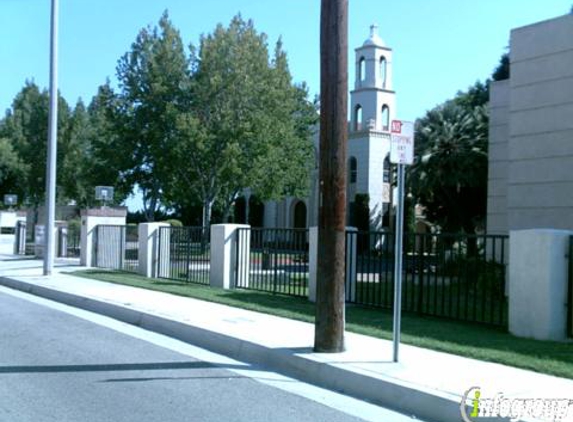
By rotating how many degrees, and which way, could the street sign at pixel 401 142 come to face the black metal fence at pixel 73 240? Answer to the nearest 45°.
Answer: approximately 135° to its right

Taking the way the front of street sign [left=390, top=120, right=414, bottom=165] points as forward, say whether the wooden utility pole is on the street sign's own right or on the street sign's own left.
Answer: on the street sign's own right

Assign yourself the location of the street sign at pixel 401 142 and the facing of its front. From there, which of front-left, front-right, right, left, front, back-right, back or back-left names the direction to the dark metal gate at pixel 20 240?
back-right

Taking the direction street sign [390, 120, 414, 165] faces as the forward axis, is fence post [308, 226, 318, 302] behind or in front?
behind

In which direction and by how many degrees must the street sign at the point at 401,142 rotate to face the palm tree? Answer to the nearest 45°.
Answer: approximately 180°

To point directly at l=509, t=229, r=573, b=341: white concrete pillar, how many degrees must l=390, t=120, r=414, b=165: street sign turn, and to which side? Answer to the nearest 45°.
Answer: approximately 135° to its left

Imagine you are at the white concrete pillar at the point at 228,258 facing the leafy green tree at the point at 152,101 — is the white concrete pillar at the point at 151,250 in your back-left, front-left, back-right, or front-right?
front-left

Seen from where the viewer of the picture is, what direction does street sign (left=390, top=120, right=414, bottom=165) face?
facing the viewer

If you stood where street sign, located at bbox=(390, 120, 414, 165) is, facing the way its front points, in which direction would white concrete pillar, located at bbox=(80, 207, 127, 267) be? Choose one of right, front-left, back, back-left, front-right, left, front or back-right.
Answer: back-right

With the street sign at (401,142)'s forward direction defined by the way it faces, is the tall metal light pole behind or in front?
behind

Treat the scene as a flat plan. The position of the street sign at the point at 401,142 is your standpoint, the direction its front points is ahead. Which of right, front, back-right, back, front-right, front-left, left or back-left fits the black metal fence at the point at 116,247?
back-right

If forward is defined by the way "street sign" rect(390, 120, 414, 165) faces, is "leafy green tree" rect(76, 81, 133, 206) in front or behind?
behind

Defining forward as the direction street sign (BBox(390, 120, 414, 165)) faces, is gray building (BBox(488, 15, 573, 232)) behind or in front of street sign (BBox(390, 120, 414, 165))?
behind

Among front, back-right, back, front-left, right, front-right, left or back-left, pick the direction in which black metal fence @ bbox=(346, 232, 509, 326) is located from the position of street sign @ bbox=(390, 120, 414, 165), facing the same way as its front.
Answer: back
